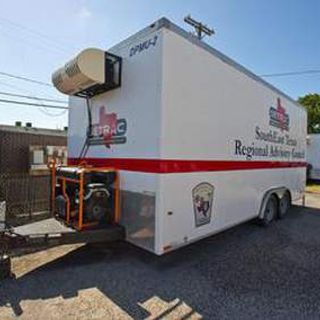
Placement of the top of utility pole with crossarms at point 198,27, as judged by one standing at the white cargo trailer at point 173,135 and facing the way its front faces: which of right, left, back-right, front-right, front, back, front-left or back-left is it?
back-right

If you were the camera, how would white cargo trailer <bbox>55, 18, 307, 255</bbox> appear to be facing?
facing the viewer and to the left of the viewer

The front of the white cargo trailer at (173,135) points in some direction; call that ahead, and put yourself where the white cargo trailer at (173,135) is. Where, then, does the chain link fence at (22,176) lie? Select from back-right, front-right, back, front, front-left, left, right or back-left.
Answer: right

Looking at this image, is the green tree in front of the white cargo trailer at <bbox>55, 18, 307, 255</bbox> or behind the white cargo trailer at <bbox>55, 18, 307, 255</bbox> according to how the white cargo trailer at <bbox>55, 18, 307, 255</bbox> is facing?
behind

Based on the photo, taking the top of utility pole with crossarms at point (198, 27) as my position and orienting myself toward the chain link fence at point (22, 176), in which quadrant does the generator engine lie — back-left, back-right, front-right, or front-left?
front-left

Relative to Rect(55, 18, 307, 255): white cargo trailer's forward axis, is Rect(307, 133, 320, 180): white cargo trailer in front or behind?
behind

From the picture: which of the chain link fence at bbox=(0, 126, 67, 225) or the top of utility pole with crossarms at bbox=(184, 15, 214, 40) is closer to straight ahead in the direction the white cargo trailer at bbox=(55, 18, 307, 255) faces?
the chain link fence
